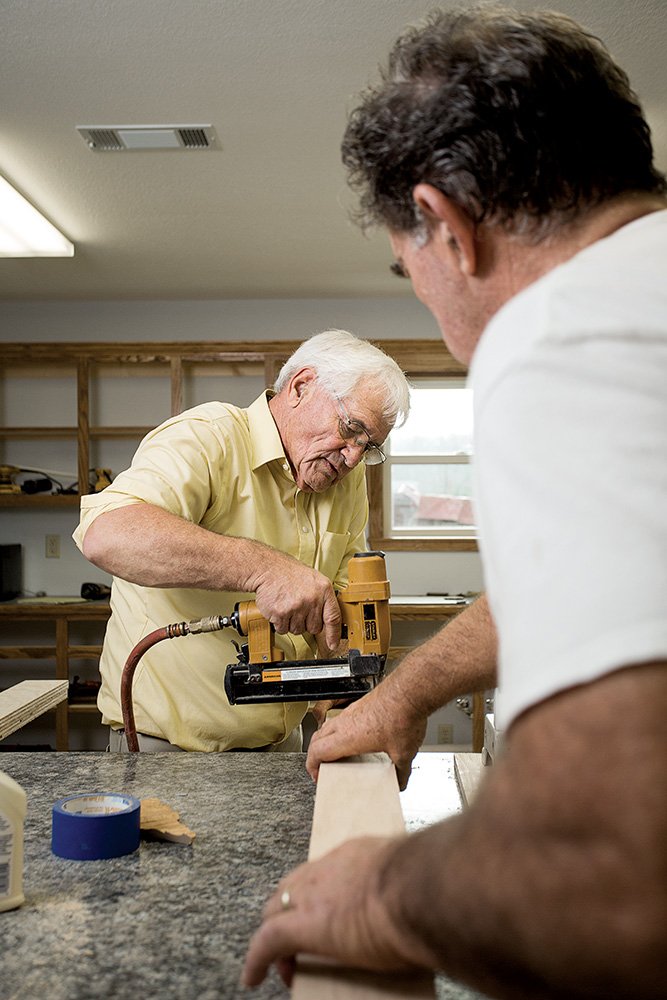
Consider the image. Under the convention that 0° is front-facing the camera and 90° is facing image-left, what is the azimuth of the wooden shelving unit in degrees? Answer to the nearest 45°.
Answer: approximately 0°

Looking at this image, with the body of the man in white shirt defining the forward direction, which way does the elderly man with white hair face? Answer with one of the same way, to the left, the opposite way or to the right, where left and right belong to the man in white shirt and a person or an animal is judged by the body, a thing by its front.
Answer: the opposite way

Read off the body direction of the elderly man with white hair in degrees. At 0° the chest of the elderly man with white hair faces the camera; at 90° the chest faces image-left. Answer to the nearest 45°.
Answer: approximately 315°

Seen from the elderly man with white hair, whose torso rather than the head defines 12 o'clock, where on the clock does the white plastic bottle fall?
The white plastic bottle is roughly at 2 o'clock from the elderly man with white hair.

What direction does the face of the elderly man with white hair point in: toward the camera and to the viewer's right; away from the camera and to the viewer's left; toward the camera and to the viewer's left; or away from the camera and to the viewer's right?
toward the camera and to the viewer's right

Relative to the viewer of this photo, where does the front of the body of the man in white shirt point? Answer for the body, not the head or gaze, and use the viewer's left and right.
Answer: facing away from the viewer and to the left of the viewer

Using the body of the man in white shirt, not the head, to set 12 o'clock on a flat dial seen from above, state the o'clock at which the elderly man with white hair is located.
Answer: The elderly man with white hair is roughly at 1 o'clock from the man in white shirt.
